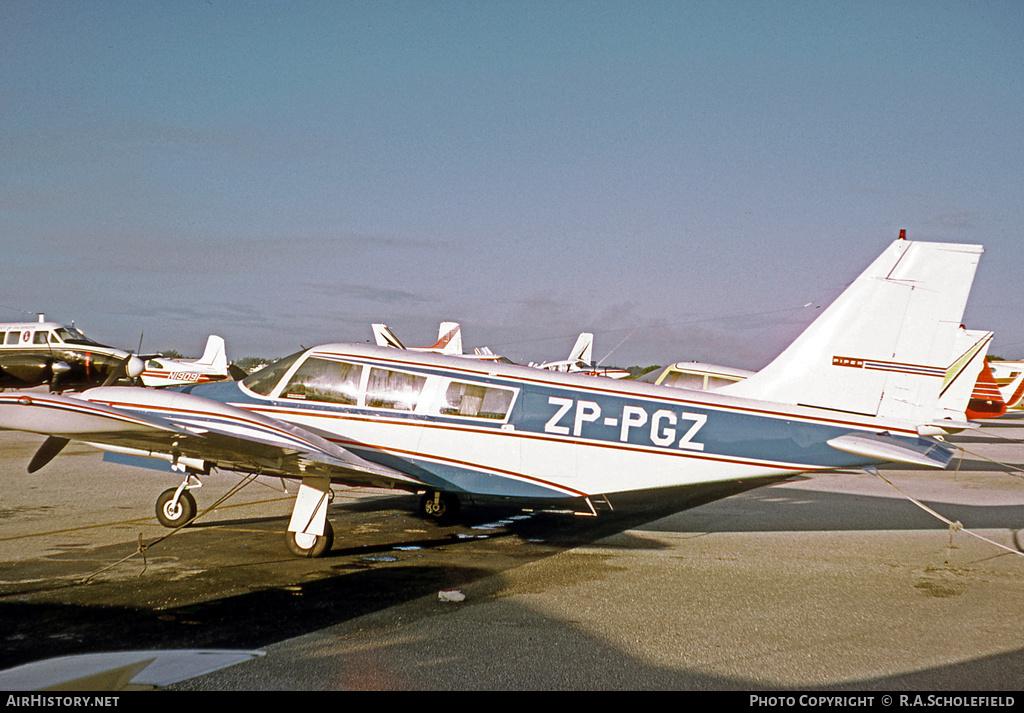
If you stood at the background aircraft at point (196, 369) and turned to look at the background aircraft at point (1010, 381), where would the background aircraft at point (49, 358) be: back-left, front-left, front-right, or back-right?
back-right

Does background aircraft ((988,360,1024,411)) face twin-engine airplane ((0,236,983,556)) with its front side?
no

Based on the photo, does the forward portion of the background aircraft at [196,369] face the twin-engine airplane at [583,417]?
no

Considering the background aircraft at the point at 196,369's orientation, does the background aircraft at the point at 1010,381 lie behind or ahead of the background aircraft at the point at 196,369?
behind

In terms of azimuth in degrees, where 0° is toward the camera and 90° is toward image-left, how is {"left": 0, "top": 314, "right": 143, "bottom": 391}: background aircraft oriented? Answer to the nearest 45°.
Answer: approximately 270°

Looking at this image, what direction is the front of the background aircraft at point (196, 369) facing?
to the viewer's left

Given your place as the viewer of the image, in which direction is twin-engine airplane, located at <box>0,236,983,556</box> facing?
facing away from the viewer and to the left of the viewer
